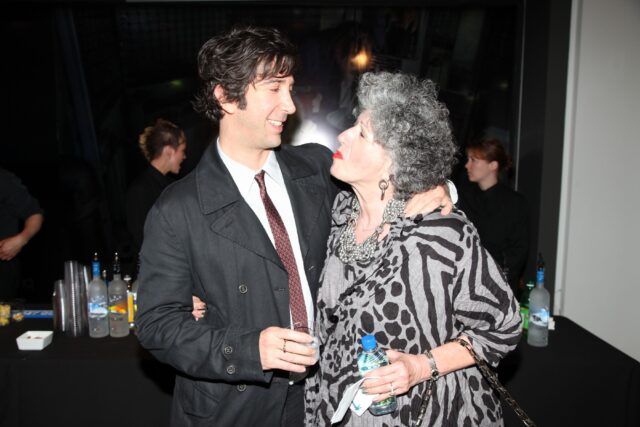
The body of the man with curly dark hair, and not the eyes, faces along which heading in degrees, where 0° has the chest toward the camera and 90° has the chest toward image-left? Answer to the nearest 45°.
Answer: approximately 315°

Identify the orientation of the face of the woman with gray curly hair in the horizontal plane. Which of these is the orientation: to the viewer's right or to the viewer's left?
to the viewer's left

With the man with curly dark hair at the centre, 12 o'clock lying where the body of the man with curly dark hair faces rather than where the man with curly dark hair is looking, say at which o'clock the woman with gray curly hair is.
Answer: The woman with gray curly hair is roughly at 11 o'clock from the man with curly dark hair.

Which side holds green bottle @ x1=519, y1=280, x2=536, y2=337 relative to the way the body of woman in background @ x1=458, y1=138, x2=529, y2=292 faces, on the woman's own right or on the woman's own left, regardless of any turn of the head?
on the woman's own left

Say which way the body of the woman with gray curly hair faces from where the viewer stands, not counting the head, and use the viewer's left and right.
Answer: facing the viewer and to the left of the viewer

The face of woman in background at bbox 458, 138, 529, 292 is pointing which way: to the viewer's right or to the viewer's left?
to the viewer's left

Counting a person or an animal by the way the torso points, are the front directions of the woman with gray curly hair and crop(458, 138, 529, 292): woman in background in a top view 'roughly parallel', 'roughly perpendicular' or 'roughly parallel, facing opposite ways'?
roughly parallel
